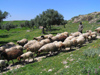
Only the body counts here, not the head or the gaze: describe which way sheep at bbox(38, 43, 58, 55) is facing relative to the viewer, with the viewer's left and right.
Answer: facing to the left of the viewer

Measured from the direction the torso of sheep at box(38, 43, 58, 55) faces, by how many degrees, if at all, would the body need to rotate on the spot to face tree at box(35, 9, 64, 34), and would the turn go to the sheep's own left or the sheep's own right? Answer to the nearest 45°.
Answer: approximately 90° to the sheep's own right
